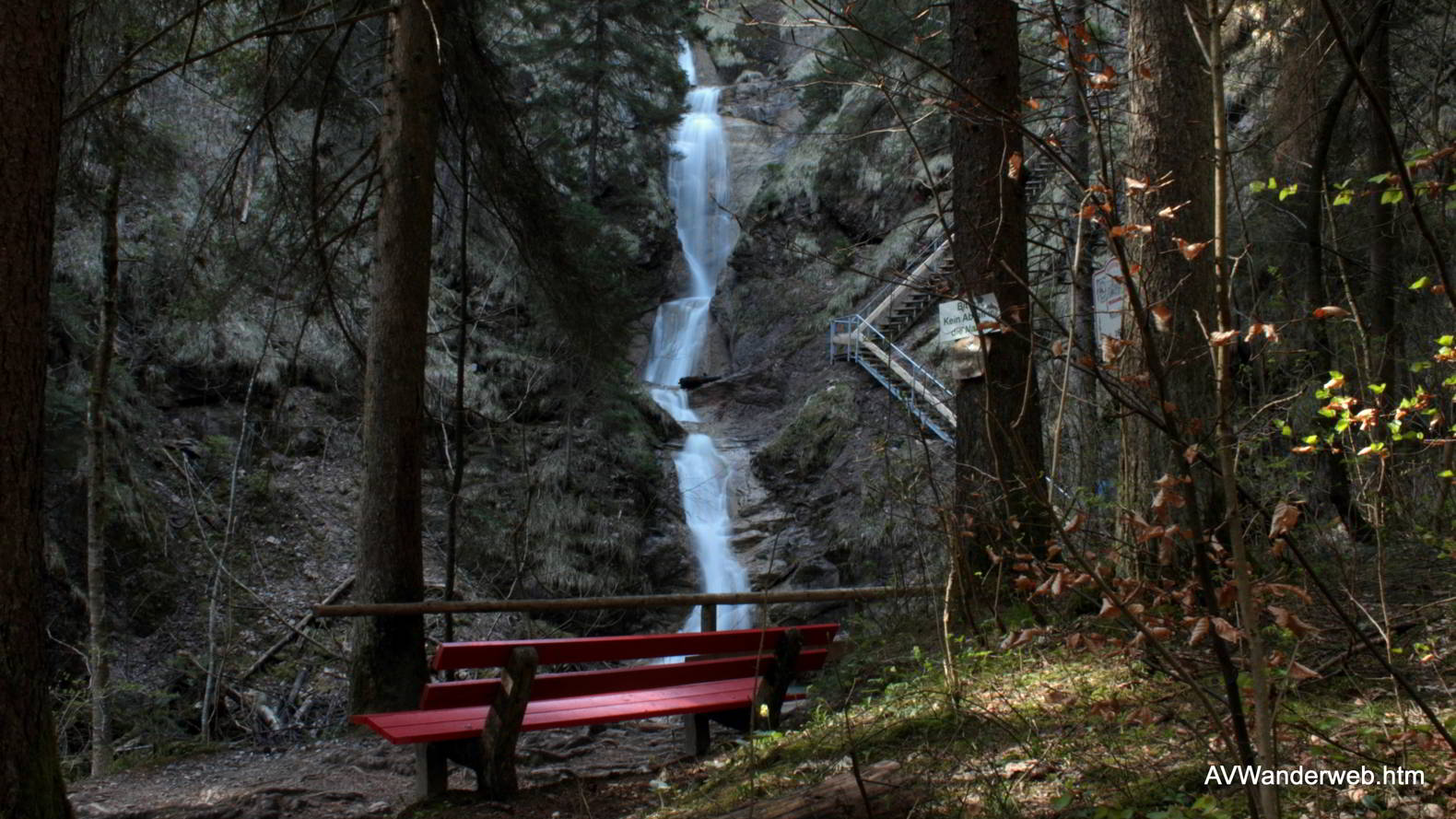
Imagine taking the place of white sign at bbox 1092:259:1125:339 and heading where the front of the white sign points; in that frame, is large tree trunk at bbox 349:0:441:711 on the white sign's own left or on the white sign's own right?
on the white sign's own right

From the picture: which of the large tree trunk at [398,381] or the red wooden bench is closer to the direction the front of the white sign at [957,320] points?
the red wooden bench

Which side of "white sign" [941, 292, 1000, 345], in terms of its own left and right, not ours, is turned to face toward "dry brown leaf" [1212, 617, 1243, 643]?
front

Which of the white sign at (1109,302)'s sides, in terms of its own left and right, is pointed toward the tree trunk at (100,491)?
right

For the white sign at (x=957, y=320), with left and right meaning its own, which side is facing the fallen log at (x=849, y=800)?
front

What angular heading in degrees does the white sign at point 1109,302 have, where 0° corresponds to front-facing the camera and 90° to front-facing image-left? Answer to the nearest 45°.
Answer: approximately 0°

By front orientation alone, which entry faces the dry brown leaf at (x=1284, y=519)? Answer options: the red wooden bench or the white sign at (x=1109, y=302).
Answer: the white sign

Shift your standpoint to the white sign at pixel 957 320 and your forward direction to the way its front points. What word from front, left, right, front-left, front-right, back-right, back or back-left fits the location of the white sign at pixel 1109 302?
left
